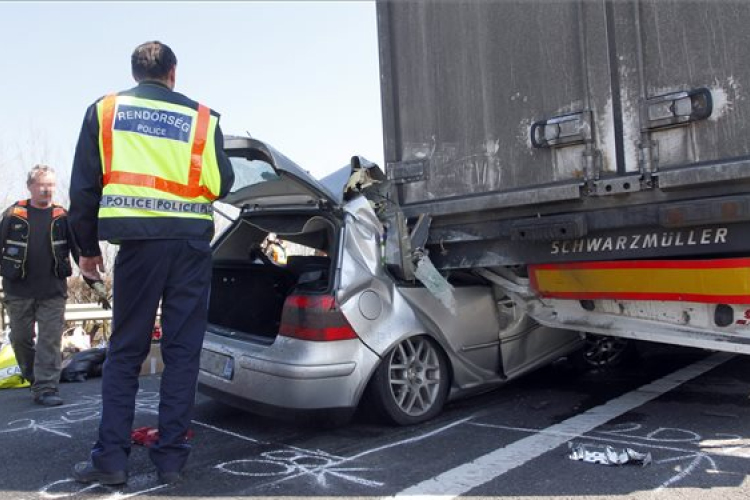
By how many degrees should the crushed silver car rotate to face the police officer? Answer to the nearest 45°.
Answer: approximately 180°

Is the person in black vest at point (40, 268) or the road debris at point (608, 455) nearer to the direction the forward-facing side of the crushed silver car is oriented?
the road debris

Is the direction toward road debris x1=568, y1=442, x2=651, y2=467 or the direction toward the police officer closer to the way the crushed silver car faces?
the road debris

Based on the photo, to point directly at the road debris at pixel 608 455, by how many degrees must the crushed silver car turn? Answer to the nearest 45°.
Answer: approximately 90° to its right

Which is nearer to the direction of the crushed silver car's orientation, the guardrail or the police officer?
the guardrail

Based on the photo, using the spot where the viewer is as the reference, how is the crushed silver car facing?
facing away from the viewer and to the right of the viewer

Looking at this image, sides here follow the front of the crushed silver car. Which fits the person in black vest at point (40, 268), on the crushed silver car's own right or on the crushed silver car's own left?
on the crushed silver car's own left

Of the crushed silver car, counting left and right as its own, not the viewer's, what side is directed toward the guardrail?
left
